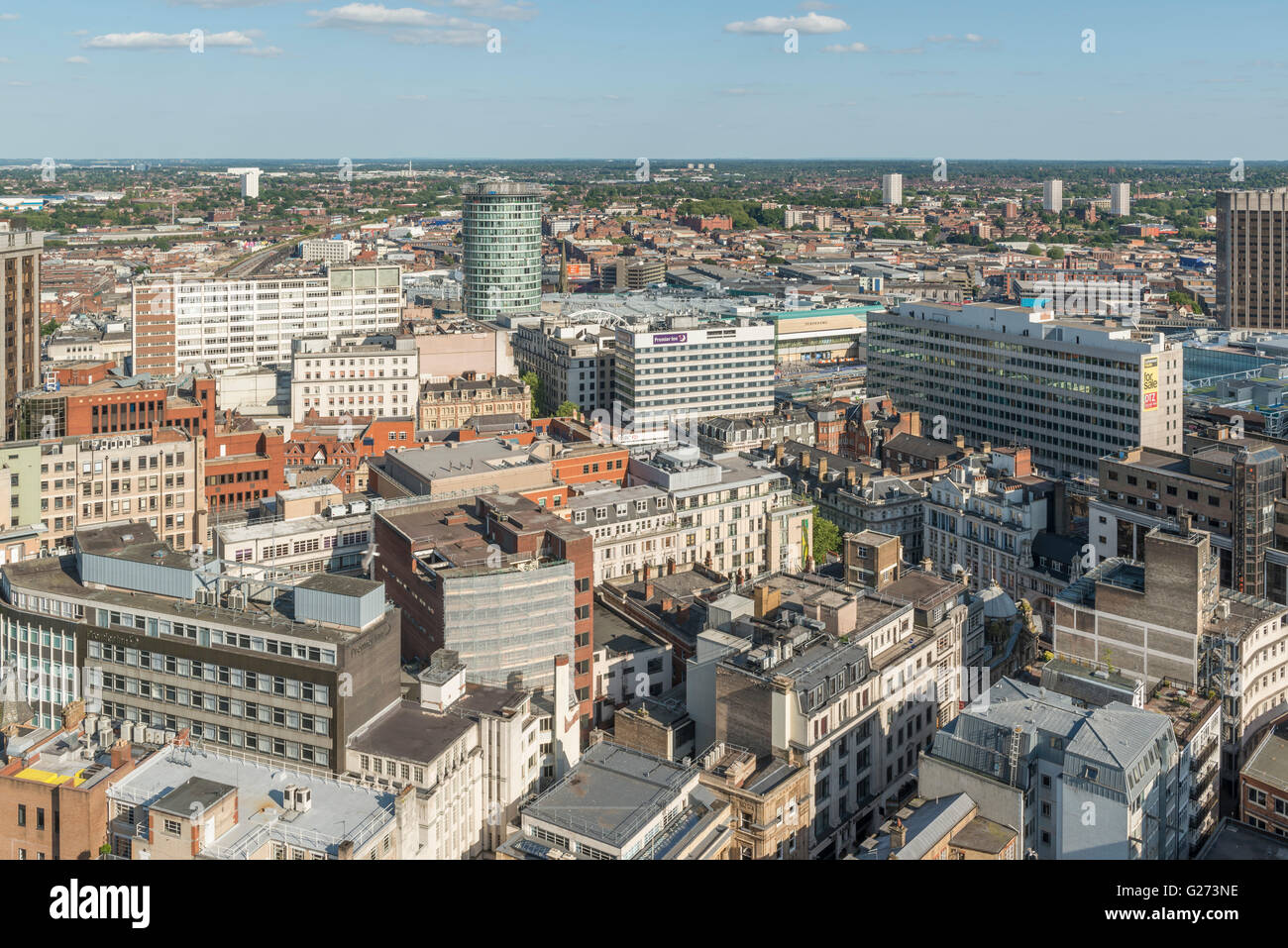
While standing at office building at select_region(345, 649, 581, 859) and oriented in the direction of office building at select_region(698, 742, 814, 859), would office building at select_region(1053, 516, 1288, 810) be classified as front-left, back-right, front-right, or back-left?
front-left

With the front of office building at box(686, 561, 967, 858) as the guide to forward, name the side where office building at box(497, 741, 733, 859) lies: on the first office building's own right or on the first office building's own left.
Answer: on the first office building's own right

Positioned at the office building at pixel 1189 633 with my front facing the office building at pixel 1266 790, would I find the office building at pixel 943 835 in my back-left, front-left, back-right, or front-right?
front-right

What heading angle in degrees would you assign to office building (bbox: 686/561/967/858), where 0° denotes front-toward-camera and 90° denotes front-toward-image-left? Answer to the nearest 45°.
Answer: approximately 315°

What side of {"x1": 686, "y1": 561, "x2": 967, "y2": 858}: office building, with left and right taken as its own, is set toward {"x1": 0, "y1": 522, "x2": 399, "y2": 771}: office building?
back

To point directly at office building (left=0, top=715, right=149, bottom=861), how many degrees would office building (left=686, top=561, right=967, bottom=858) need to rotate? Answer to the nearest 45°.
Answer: approximately 90° to its right

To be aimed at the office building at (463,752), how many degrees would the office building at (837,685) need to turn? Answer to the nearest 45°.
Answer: approximately 90° to its right

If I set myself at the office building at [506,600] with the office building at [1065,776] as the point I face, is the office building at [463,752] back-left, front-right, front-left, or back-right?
front-right

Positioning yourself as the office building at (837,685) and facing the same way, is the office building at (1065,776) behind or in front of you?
in front
